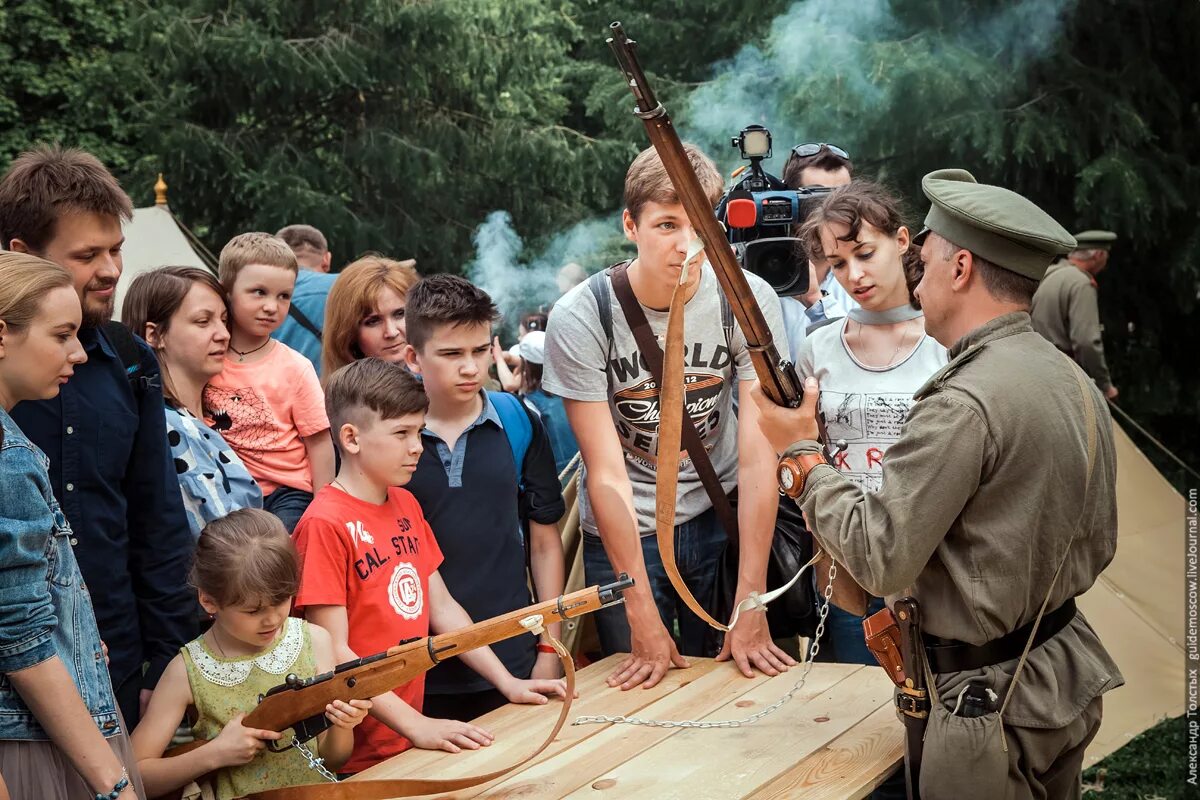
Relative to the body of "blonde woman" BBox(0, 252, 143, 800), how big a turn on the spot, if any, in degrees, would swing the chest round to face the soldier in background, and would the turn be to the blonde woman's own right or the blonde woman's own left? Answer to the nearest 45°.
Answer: approximately 45° to the blonde woman's own left

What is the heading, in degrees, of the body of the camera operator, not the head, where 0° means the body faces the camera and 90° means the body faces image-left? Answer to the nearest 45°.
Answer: approximately 0°

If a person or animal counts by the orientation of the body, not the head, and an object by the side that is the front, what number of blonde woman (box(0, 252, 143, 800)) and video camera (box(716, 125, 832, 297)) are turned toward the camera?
1

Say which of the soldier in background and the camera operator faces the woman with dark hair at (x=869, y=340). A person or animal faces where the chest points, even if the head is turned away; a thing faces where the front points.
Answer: the camera operator

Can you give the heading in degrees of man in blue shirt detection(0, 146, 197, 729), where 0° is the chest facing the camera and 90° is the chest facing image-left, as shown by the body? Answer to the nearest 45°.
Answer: approximately 315°

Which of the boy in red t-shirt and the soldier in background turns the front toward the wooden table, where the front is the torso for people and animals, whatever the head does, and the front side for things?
the boy in red t-shirt

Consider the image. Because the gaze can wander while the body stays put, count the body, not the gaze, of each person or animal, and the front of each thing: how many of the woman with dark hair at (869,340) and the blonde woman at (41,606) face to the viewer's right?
1

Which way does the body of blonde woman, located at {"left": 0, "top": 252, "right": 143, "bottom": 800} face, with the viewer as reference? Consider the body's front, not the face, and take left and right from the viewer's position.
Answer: facing to the right of the viewer

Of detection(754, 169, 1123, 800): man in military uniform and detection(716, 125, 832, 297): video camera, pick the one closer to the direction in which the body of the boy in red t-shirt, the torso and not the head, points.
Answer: the man in military uniform
